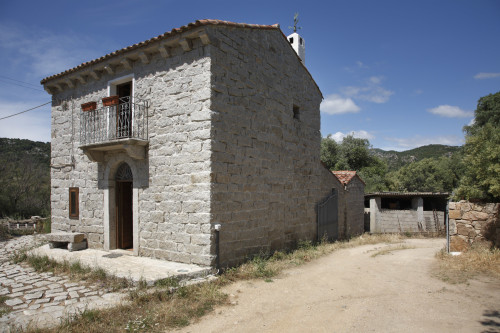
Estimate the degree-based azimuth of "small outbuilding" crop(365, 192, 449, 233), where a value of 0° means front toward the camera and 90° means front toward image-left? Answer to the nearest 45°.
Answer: approximately 0°

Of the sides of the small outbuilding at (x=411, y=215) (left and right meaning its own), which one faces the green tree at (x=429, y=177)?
back

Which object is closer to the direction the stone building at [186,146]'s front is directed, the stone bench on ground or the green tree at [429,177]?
the stone bench on ground

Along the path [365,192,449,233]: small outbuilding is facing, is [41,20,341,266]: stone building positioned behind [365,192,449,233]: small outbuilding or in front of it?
in front

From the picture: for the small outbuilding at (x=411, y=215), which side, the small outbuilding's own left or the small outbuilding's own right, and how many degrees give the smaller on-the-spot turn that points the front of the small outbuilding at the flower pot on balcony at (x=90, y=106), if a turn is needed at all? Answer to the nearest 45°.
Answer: approximately 45° to the small outbuilding's own right

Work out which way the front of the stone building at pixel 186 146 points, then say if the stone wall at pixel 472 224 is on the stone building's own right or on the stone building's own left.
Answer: on the stone building's own left

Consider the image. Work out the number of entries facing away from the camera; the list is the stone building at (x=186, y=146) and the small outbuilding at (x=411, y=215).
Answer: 0

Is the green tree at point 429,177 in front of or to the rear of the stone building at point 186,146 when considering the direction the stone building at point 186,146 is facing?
to the rear

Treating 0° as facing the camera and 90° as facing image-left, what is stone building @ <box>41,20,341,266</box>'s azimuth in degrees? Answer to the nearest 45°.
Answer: approximately 45°
